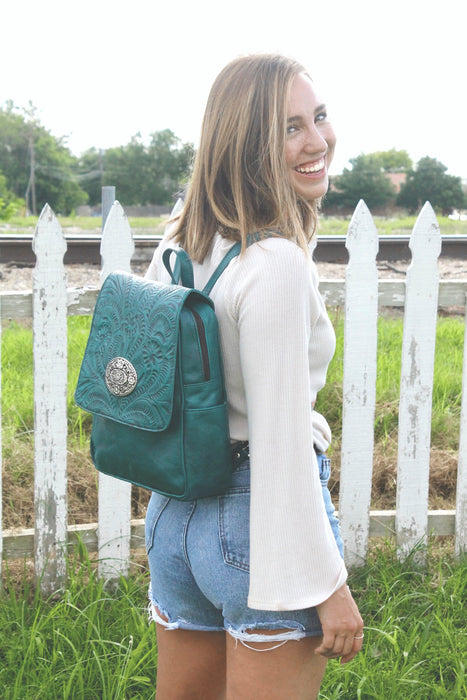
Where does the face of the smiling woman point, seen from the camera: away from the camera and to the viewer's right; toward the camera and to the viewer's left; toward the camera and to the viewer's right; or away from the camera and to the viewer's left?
toward the camera and to the viewer's right

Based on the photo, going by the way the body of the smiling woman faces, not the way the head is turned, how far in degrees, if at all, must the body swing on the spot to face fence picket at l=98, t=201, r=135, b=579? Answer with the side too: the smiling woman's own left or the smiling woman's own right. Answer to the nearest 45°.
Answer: approximately 45° to the smiling woman's own left

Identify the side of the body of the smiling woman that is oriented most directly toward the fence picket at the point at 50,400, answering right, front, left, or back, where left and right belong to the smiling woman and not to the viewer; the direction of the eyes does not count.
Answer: left

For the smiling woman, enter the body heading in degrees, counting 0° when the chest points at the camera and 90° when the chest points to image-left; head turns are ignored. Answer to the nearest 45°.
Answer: approximately 225°

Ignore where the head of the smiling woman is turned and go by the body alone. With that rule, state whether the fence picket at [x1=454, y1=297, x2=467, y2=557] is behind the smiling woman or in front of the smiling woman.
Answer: in front
